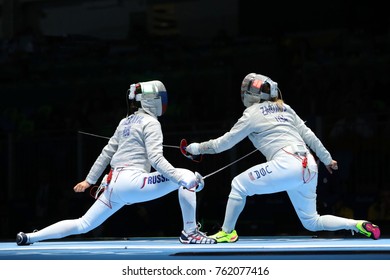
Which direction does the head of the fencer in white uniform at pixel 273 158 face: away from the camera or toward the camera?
away from the camera

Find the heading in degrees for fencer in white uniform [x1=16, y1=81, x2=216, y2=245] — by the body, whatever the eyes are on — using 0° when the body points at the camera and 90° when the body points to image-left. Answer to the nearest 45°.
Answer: approximately 225°

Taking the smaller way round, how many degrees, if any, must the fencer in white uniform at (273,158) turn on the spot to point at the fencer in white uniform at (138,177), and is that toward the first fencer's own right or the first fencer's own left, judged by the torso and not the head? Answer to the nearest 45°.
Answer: approximately 45° to the first fencer's own left

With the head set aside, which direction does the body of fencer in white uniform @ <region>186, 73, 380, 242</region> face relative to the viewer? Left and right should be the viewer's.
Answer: facing away from the viewer and to the left of the viewer

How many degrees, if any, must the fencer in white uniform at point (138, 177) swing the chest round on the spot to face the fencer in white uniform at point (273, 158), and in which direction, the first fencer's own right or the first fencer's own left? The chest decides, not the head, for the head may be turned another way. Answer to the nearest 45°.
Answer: approximately 45° to the first fencer's own right

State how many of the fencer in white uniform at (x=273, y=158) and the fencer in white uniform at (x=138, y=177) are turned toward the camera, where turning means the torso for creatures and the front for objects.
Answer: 0
